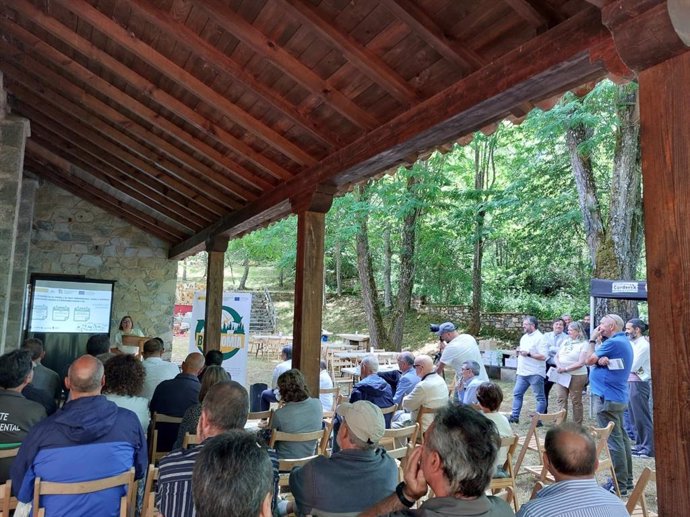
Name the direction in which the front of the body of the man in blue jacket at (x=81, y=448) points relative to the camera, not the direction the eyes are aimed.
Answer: away from the camera

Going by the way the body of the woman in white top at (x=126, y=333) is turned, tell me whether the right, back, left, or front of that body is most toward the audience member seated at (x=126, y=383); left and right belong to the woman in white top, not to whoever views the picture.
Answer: front

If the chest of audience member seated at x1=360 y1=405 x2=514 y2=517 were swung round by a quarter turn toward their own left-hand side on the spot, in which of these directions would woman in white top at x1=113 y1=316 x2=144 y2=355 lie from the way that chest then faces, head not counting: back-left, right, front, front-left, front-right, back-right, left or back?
right

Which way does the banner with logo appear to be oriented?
toward the camera

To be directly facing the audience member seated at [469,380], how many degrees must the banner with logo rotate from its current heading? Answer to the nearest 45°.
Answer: approximately 45° to its left

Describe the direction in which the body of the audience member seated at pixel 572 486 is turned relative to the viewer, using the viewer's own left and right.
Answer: facing away from the viewer and to the left of the viewer

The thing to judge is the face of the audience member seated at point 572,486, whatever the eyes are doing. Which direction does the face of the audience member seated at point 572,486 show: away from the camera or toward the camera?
away from the camera

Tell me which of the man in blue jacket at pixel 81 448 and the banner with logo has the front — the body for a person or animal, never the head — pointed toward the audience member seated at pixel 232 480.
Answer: the banner with logo

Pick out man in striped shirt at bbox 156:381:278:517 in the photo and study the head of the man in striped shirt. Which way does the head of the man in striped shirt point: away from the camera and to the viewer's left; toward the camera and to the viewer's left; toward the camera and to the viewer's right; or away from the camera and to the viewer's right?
away from the camera and to the viewer's left

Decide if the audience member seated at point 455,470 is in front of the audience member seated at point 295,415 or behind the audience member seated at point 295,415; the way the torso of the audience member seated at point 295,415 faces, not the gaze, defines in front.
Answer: behind

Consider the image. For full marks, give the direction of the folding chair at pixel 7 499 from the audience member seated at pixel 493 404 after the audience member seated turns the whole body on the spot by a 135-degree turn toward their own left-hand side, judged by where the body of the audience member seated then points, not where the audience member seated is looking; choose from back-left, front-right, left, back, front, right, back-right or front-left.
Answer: front-right

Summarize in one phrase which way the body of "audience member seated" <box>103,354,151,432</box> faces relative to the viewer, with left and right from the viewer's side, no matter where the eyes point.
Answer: facing away from the viewer

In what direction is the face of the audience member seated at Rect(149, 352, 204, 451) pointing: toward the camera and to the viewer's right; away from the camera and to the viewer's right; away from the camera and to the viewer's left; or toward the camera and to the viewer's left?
away from the camera and to the viewer's left

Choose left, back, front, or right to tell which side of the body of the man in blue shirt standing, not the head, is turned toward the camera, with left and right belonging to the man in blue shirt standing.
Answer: left

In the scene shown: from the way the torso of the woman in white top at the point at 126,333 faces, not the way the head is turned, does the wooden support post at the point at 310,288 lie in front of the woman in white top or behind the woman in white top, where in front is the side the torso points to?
in front

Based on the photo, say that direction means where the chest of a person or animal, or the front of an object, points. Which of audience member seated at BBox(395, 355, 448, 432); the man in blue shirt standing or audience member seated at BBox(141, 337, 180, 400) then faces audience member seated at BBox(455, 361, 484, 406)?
the man in blue shirt standing
